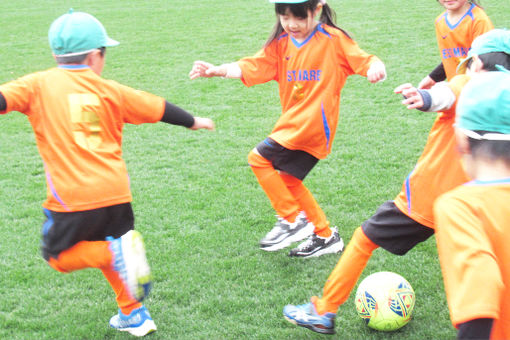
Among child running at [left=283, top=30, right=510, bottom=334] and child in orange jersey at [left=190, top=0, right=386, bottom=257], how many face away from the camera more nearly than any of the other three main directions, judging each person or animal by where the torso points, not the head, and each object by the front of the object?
0

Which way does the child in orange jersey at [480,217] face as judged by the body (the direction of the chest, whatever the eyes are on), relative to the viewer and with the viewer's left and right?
facing away from the viewer and to the left of the viewer

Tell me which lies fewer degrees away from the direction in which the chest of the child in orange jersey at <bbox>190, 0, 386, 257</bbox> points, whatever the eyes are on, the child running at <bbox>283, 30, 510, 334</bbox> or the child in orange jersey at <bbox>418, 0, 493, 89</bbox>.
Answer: the child running

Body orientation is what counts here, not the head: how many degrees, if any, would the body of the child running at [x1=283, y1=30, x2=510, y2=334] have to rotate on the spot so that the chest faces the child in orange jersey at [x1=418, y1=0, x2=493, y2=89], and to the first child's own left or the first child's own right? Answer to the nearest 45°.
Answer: approximately 90° to the first child's own right

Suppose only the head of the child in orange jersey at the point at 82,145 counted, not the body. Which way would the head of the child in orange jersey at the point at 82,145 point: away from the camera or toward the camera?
away from the camera

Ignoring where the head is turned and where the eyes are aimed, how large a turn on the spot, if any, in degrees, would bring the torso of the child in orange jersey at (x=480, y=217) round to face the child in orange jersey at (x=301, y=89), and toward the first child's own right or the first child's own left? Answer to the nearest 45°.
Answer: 0° — they already face them

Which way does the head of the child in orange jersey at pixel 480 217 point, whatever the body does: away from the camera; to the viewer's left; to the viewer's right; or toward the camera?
away from the camera

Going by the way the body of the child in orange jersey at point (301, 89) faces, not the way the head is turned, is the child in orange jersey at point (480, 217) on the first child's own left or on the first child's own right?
on the first child's own left

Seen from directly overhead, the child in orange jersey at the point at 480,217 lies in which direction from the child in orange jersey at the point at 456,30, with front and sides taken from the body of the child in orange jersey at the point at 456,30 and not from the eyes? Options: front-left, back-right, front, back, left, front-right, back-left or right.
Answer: front-left

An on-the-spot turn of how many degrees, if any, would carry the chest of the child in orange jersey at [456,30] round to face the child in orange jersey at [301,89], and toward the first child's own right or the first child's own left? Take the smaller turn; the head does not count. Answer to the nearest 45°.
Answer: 0° — they already face them

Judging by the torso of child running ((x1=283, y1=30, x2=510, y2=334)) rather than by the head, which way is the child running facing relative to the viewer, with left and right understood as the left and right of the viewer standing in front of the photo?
facing to the left of the viewer
